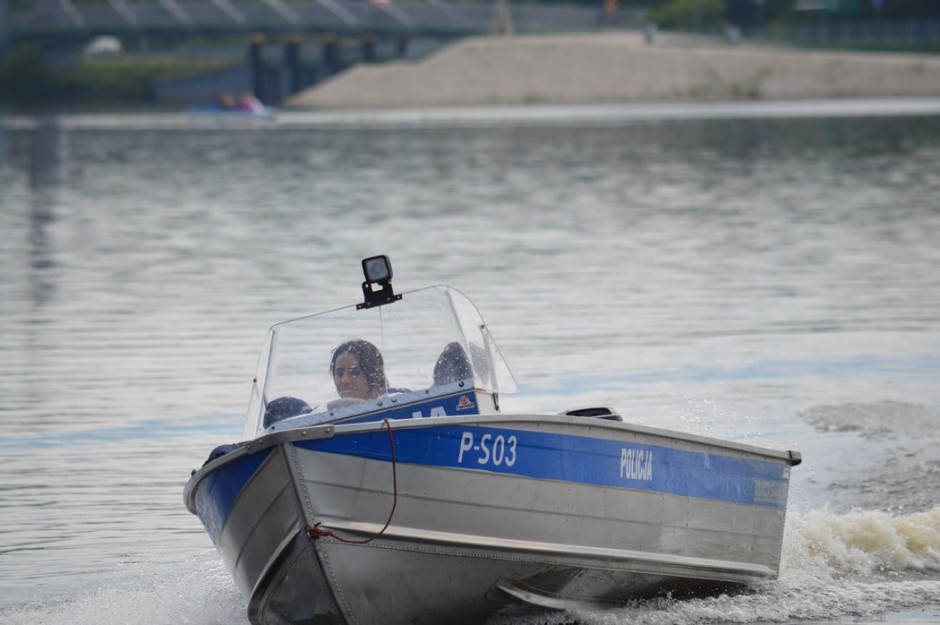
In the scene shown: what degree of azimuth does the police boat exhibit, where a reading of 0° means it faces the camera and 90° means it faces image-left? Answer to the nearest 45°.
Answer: approximately 45°
